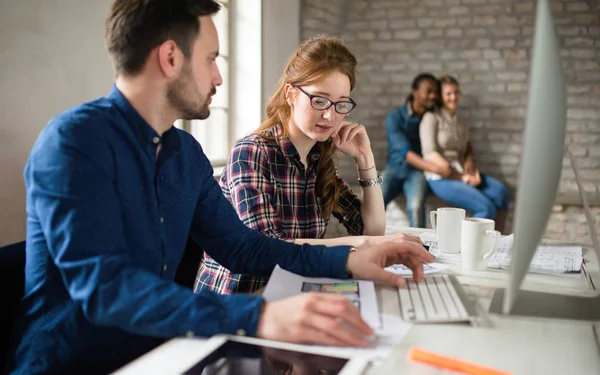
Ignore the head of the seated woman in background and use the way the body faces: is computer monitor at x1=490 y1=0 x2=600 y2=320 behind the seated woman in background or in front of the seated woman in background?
in front

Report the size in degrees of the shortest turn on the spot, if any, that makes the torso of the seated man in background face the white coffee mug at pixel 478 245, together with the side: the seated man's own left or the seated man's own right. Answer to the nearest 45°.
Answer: approximately 45° to the seated man's own right

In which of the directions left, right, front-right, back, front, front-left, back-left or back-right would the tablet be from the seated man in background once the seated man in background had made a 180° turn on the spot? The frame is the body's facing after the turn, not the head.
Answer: back-left

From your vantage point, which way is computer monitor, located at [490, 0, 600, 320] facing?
to the viewer's left

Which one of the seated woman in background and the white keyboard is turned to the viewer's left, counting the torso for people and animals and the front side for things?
the white keyboard

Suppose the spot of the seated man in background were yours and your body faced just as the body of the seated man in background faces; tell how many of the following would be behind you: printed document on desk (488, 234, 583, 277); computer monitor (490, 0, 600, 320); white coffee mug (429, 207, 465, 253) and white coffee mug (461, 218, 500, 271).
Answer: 0

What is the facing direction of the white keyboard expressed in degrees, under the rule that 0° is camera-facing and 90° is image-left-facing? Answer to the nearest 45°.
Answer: approximately 90°

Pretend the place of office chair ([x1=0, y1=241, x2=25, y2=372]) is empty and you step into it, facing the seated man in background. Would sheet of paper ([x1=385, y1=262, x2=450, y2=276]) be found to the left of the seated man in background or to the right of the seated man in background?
right

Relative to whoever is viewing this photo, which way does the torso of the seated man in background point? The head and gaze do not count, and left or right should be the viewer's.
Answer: facing the viewer and to the right of the viewer

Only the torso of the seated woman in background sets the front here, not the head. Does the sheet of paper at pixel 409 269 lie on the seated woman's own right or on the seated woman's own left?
on the seated woman's own right

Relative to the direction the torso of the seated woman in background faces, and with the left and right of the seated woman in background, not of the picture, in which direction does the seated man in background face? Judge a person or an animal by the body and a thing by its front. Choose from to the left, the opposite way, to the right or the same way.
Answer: the same way
